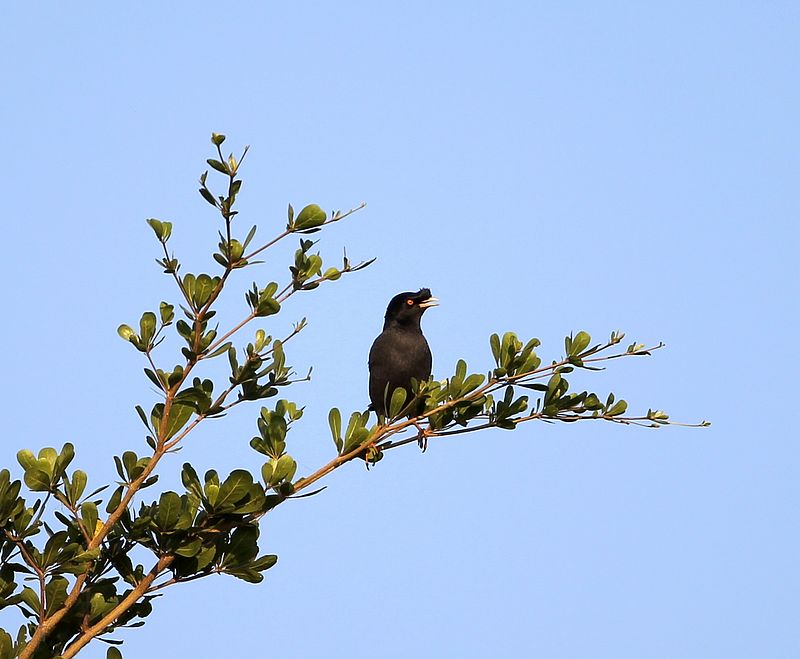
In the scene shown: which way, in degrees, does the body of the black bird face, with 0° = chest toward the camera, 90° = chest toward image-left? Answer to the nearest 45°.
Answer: approximately 315°
